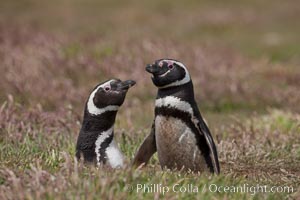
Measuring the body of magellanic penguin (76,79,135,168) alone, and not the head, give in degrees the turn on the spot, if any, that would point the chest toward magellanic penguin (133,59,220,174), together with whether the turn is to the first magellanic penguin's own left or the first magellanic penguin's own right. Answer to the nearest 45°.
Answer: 0° — it already faces it

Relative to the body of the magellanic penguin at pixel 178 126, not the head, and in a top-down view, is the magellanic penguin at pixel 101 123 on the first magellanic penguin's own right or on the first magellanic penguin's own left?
on the first magellanic penguin's own right

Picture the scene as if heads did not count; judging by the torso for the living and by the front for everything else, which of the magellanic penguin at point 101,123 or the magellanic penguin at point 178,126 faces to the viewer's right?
the magellanic penguin at point 101,123

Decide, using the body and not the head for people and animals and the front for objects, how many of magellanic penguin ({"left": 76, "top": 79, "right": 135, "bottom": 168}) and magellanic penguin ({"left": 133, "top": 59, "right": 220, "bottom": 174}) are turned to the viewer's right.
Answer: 1

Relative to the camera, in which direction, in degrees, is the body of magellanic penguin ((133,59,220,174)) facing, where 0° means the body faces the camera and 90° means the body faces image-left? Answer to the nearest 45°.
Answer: approximately 45°
